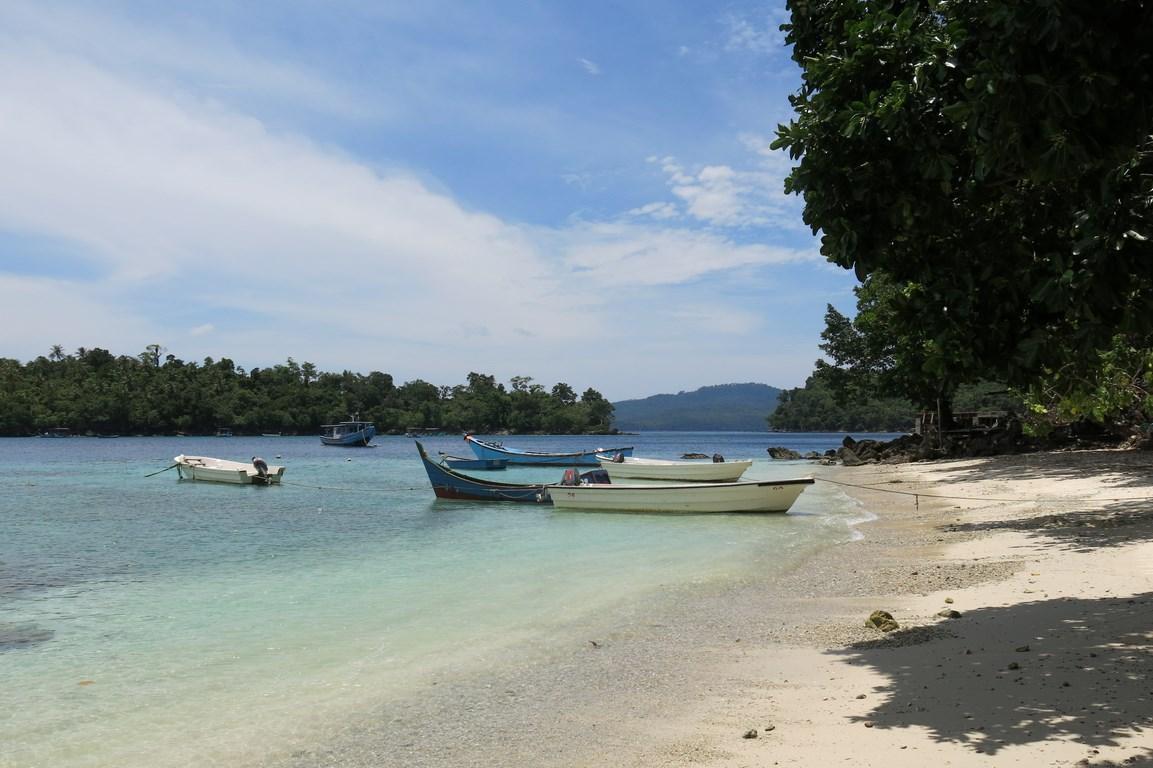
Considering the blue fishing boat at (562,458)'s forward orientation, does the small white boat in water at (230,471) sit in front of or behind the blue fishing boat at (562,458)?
in front

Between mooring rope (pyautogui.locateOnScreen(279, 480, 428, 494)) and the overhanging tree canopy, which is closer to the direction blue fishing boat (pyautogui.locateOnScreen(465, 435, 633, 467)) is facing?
the mooring rope

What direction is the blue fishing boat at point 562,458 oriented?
to the viewer's left

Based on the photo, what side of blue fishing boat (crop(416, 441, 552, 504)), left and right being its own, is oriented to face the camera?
left
